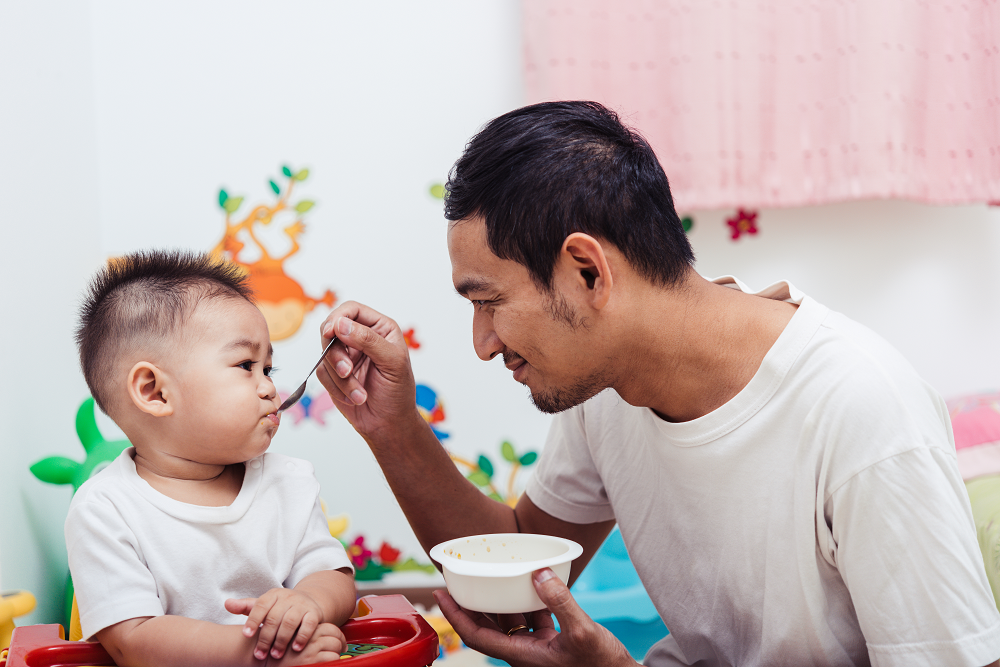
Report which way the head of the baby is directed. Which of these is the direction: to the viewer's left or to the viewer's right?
to the viewer's right

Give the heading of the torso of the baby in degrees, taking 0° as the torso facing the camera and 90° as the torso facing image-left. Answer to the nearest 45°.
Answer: approximately 315°

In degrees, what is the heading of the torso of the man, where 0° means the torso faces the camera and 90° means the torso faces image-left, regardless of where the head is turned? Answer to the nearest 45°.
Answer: approximately 45°

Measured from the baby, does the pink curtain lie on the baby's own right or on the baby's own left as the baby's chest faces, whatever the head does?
on the baby's own left

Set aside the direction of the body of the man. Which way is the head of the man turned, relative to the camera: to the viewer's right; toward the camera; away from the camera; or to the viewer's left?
to the viewer's left

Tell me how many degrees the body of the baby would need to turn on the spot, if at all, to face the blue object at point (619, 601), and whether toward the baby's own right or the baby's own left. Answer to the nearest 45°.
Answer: approximately 90° to the baby's own left

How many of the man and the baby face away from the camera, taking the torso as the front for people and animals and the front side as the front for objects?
0
